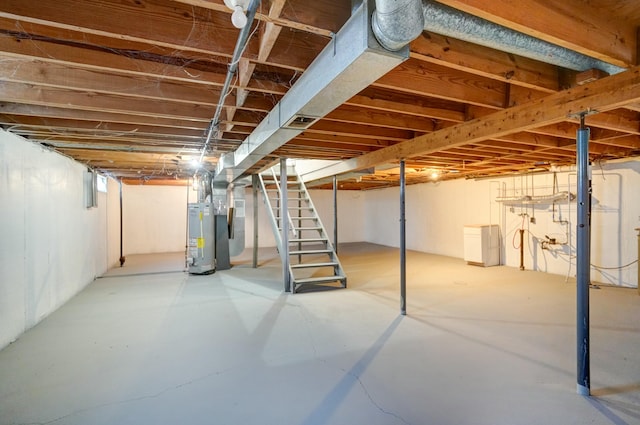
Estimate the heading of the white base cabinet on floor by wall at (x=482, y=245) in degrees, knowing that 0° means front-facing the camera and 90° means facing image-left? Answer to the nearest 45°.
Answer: approximately 45°

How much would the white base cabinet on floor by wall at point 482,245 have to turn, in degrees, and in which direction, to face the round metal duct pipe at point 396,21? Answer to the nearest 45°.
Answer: approximately 45° to its left

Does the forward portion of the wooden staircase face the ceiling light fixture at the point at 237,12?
yes

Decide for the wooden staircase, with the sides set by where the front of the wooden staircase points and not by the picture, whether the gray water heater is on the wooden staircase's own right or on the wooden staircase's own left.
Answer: on the wooden staircase's own right
